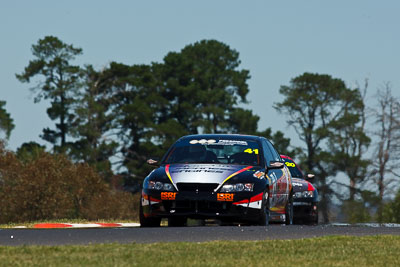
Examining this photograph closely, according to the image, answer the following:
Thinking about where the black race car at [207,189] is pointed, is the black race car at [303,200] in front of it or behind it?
behind

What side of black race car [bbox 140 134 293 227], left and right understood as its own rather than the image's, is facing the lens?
front
